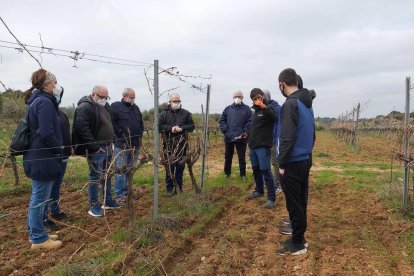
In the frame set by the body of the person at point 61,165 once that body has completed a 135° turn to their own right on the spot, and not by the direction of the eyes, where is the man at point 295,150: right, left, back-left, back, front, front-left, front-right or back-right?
left

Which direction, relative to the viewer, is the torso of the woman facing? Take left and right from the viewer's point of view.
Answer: facing to the right of the viewer

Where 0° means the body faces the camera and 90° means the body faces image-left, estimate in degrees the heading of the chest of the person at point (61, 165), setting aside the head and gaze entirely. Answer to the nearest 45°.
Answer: approximately 270°

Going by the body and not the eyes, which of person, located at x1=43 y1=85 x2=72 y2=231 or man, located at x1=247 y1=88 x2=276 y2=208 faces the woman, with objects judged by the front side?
the man

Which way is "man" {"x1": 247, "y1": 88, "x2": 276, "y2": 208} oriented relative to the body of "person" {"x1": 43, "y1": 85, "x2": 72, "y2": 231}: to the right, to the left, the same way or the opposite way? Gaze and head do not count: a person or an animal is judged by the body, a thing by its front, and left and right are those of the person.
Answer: the opposite way

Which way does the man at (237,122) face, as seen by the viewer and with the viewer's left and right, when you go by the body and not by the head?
facing the viewer

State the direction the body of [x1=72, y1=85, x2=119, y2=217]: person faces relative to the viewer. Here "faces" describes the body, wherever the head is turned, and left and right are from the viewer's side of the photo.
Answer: facing the viewer and to the right of the viewer

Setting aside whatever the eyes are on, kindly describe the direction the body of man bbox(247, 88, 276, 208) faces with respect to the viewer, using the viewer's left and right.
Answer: facing the viewer and to the left of the viewer

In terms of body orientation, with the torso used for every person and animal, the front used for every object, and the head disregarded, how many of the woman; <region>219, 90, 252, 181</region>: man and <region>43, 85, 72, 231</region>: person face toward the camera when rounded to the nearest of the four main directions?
1

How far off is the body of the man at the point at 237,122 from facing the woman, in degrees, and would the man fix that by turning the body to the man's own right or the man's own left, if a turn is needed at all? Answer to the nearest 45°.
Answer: approximately 45° to the man's own right

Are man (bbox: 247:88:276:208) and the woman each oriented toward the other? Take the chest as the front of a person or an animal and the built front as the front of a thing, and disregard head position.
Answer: yes

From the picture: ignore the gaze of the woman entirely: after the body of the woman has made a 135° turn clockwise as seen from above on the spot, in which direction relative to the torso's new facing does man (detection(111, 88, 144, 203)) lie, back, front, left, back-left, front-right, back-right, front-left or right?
back

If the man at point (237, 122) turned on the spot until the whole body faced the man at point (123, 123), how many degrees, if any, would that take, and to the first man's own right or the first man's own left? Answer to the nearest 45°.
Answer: approximately 45° to the first man's own right

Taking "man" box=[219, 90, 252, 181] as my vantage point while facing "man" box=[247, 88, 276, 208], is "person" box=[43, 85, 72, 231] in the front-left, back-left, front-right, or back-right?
front-right

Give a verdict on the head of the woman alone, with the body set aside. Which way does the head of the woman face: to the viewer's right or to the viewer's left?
to the viewer's right

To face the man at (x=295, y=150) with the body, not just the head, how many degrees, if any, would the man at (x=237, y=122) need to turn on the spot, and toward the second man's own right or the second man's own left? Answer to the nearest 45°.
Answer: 0° — they already face them

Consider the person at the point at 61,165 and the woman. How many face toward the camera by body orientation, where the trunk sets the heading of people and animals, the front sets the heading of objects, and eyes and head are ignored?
0
